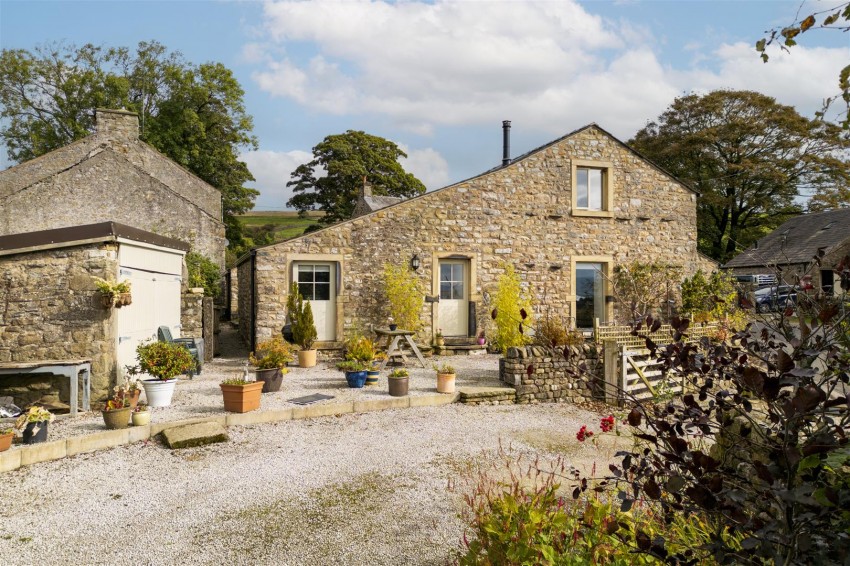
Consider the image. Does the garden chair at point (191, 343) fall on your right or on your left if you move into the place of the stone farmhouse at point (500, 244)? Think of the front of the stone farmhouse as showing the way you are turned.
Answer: on your right

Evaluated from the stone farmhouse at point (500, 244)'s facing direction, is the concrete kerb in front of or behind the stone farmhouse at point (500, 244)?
in front

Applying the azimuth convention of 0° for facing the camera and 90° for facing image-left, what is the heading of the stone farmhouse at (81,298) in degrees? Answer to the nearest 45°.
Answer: approximately 315°

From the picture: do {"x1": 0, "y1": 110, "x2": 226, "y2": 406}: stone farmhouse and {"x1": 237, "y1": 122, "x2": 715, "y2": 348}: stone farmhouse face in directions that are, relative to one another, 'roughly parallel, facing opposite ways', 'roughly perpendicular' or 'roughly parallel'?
roughly perpendicular

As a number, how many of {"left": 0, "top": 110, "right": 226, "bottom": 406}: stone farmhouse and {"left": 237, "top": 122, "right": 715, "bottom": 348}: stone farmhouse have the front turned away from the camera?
0

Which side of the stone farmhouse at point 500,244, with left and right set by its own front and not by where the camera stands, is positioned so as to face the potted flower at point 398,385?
front

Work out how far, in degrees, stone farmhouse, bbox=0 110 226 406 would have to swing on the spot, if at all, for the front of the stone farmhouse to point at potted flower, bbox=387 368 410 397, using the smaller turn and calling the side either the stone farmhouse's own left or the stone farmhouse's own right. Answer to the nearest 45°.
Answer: approximately 45° to the stone farmhouse's own left

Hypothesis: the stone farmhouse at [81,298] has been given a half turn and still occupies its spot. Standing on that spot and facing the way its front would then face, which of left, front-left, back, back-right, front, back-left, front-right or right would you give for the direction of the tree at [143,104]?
front-right

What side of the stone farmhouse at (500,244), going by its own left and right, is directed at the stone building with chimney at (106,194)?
right

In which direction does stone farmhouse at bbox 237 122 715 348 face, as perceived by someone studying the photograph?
facing the viewer

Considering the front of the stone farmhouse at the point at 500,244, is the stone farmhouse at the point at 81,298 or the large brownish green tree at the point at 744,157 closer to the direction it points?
the stone farmhouse

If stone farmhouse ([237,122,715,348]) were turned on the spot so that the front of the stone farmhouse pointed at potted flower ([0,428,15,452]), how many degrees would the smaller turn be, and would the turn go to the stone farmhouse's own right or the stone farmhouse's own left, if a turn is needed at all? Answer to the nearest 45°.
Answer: approximately 45° to the stone farmhouse's own right

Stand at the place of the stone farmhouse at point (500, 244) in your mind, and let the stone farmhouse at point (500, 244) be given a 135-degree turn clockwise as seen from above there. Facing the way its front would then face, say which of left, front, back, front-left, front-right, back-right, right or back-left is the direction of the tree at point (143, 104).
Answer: front
